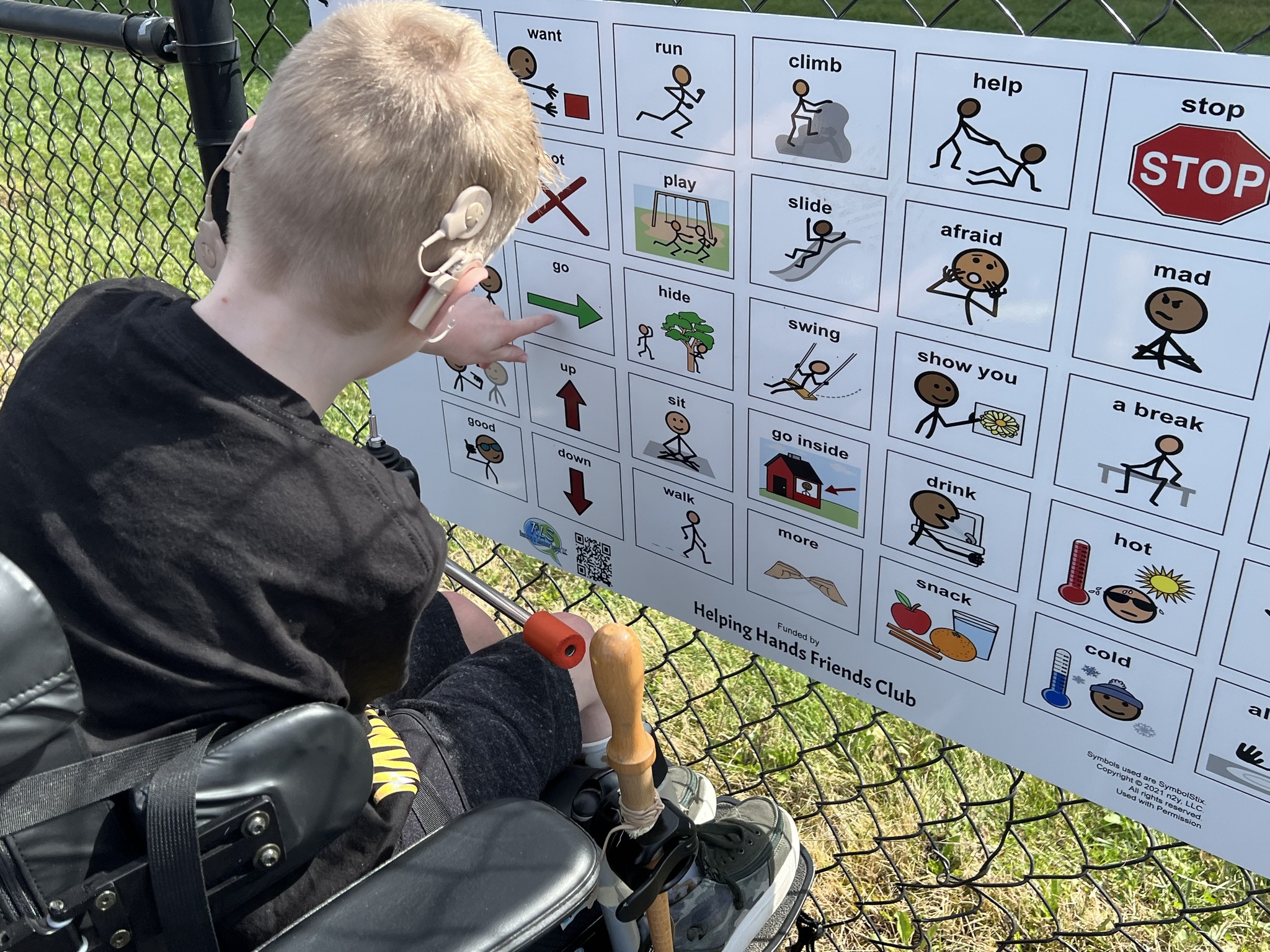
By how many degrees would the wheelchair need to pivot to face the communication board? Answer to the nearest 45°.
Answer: approximately 45° to its right

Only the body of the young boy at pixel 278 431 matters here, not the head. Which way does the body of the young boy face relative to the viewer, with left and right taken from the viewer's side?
facing away from the viewer and to the right of the viewer

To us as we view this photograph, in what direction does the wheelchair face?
facing away from the viewer and to the right of the viewer

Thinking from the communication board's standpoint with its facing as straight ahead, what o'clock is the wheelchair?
The wheelchair is roughly at 12 o'clock from the communication board.

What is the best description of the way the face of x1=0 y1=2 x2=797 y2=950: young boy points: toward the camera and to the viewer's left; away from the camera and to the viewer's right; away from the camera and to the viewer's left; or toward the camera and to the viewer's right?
away from the camera and to the viewer's right

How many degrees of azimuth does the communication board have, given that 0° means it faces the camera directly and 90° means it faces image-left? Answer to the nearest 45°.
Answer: approximately 45°

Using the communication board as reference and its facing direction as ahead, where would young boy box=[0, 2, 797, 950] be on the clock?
The young boy is roughly at 1 o'clock from the communication board.
